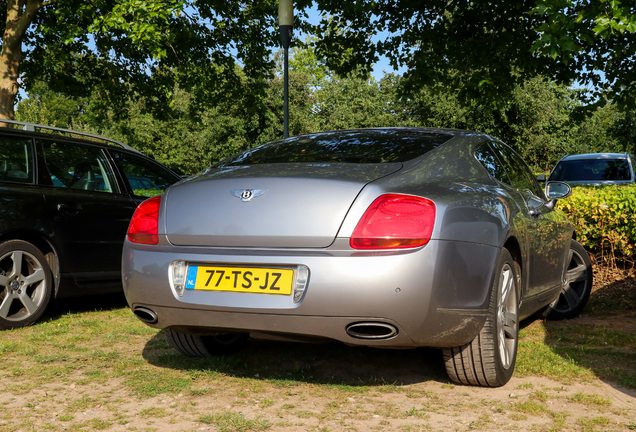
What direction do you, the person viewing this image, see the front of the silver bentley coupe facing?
facing away from the viewer and to the right of the viewer

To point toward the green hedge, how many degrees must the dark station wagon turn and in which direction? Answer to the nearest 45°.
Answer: approximately 45° to its right

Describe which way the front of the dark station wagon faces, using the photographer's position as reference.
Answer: facing away from the viewer and to the right of the viewer

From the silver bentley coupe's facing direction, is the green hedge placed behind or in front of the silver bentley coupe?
in front

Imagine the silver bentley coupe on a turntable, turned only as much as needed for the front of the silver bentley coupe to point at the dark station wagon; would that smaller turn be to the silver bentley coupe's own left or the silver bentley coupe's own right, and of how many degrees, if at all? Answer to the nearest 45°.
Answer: approximately 90° to the silver bentley coupe's own left

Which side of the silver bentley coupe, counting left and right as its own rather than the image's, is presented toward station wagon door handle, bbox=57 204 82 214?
left
